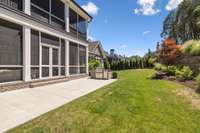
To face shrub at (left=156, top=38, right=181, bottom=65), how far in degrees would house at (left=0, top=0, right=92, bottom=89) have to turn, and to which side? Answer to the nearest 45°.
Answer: approximately 45° to its left

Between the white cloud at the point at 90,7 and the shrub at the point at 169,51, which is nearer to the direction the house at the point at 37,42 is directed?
the shrub

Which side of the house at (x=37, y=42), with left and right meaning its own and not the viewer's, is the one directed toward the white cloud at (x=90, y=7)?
left

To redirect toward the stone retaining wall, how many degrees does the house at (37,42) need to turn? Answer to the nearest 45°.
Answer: approximately 45° to its left

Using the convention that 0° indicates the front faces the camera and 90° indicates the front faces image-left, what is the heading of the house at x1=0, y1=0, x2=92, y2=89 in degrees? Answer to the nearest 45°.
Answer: approximately 315°
